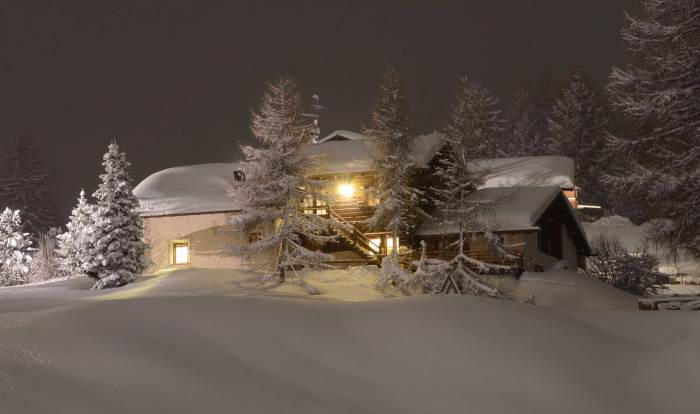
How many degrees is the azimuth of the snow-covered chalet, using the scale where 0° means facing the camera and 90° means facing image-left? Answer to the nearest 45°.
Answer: approximately 0°

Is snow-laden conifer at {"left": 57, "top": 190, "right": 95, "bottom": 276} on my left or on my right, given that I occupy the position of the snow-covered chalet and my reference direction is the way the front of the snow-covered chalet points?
on my right

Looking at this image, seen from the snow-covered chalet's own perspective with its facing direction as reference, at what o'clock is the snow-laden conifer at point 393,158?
The snow-laden conifer is roughly at 11 o'clock from the snow-covered chalet.

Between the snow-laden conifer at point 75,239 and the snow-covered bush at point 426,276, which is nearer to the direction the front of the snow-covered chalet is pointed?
the snow-covered bush

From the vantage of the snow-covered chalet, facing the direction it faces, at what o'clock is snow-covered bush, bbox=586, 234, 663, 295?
The snow-covered bush is roughly at 9 o'clock from the snow-covered chalet.

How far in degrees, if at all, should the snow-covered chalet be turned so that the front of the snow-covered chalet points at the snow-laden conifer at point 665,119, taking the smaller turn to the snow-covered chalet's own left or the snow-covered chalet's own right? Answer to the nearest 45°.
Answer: approximately 45° to the snow-covered chalet's own left
